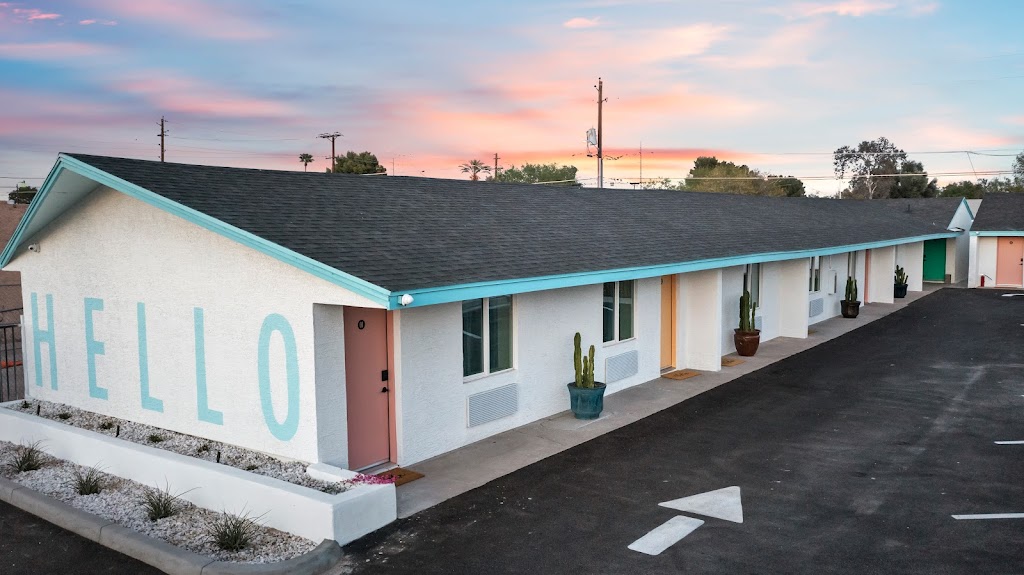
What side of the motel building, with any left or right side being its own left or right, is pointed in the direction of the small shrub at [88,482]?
right

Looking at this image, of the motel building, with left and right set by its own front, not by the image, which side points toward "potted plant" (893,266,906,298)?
left

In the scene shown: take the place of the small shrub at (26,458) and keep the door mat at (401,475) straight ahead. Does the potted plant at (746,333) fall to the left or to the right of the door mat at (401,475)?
left

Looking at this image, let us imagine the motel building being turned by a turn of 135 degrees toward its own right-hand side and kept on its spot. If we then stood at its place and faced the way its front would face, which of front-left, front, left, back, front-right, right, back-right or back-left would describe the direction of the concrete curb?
left

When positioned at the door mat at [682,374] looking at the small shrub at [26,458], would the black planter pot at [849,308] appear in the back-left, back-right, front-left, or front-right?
back-right

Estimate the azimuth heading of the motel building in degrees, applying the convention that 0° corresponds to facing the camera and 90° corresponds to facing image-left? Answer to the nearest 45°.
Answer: approximately 315°

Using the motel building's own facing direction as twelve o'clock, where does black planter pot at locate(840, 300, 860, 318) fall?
The black planter pot is roughly at 9 o'clock from the motel building.
